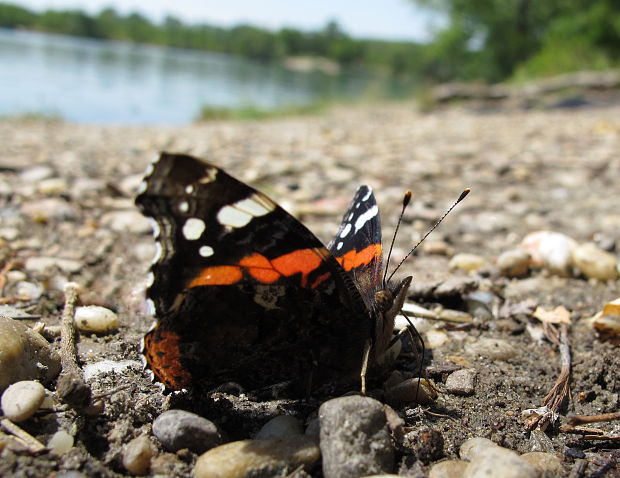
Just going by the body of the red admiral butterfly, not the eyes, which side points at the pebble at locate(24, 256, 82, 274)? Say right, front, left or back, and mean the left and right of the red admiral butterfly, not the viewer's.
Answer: back

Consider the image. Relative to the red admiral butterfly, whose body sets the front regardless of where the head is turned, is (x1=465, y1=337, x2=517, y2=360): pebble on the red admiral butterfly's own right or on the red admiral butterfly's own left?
on the red admiral butterfly's own left

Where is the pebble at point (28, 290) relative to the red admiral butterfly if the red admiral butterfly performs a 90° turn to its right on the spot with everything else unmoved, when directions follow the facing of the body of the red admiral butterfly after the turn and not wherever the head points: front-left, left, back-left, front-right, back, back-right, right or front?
right

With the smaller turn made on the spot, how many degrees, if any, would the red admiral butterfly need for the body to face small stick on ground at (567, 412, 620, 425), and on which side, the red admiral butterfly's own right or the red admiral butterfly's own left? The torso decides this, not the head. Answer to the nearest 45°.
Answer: approximately 45° to the red admiral butterfly's own left

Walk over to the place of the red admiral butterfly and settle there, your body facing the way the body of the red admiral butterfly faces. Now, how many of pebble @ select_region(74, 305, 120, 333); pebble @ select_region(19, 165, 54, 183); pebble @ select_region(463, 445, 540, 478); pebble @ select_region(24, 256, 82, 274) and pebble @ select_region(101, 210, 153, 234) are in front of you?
1

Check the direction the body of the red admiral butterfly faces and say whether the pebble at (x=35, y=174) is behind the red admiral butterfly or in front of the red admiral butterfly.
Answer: behind

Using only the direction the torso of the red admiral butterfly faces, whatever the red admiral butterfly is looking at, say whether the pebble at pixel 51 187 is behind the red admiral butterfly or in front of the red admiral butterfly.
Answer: behind

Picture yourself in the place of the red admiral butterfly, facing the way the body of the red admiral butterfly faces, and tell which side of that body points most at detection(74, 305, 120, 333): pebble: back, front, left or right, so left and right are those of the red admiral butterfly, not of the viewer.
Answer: back

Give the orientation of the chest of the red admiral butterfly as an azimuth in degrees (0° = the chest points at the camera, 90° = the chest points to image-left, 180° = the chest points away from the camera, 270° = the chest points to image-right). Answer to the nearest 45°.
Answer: approximately 315°
